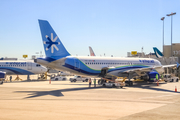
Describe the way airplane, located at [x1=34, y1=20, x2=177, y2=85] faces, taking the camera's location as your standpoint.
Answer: facing away from the viewer and to the right of the viewer
